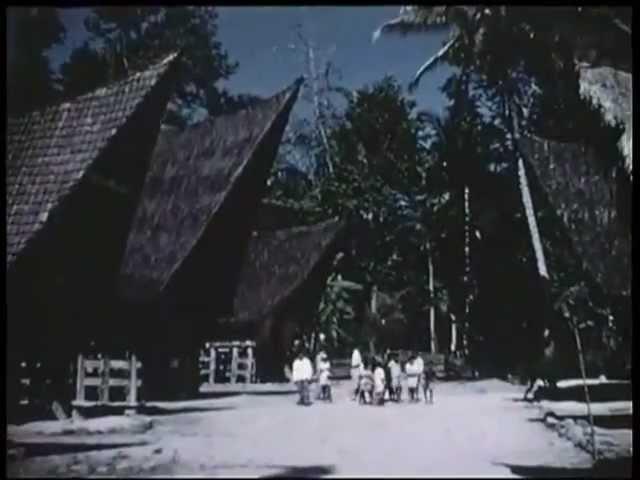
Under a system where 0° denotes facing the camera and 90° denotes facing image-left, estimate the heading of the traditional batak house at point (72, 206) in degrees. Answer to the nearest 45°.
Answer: approximately 315°

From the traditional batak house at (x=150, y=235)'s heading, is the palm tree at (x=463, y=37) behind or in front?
in front

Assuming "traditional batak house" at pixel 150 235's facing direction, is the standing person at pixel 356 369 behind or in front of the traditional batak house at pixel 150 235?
in front

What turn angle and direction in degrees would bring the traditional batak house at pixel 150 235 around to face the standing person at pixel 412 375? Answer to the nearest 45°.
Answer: approximately 45° to its left

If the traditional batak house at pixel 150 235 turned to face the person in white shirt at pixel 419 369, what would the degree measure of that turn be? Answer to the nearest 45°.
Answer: approximately 45° to its left

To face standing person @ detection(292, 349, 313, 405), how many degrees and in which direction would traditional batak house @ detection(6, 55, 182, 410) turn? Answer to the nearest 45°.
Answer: approximately 45° to its left

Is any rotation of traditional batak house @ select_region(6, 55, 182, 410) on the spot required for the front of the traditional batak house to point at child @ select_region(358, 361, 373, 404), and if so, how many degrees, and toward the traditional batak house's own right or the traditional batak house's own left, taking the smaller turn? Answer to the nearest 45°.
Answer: approximately 45° to the traditional batak house's own left

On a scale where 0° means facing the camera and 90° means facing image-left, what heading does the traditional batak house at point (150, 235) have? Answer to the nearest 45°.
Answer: approximately 315°
